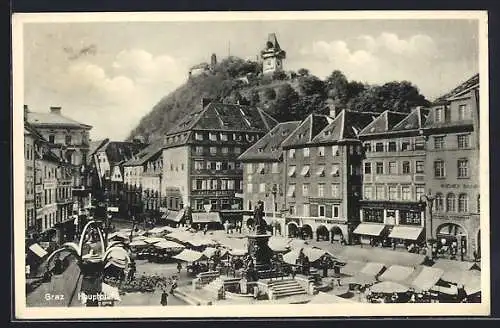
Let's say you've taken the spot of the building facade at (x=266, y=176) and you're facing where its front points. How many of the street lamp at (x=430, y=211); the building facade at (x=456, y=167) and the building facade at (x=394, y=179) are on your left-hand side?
3

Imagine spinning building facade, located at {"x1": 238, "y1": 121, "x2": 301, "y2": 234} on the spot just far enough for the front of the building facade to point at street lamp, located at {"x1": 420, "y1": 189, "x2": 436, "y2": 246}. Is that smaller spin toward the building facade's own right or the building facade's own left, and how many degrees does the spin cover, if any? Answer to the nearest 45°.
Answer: approximately 90° to the building facade's own left

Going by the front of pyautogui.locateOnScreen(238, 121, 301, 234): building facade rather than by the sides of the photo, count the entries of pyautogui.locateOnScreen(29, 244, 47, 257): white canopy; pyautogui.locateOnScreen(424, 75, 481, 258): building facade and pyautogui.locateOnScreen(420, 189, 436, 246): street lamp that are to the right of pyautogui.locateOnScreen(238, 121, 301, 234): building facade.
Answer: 1

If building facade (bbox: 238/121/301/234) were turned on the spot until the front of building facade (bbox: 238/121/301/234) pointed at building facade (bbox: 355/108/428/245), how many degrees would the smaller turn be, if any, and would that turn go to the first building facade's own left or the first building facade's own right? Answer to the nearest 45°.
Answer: approximately 90° to the first building facade's own left

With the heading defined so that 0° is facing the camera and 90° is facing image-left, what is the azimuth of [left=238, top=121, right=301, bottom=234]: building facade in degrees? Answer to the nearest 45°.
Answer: approximately 0°

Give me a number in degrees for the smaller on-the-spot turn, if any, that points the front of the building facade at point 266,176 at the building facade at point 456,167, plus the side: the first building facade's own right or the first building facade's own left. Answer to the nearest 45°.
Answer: approximately 90° to the first building facade's own left

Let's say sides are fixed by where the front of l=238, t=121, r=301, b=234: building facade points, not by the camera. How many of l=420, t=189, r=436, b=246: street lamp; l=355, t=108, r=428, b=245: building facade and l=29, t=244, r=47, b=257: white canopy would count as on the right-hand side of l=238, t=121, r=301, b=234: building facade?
1

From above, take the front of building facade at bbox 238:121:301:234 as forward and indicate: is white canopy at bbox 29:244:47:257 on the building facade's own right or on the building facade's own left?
on the building facade's own right
